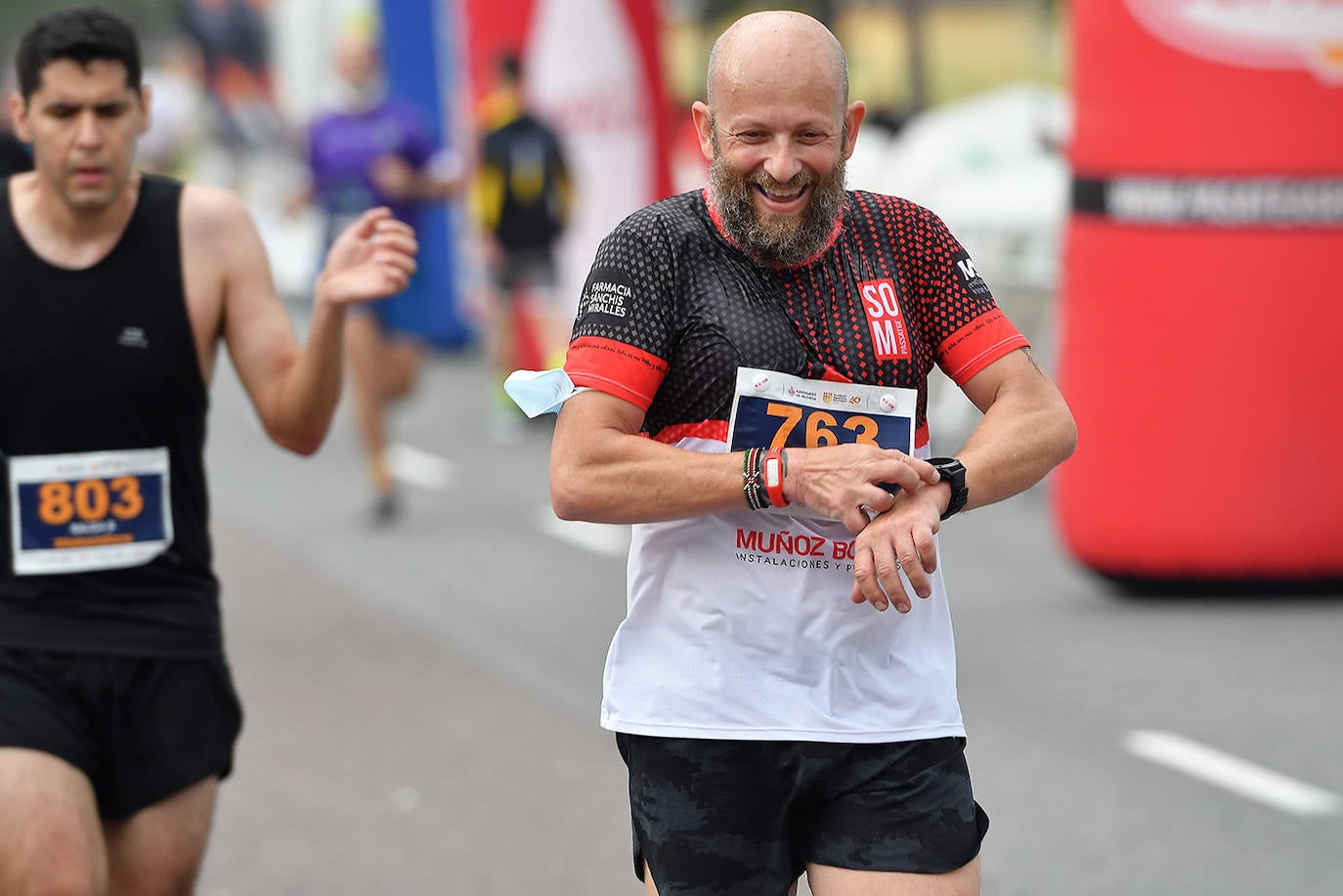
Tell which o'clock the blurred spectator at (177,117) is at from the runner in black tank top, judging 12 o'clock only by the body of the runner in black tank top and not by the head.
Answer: The blurred spectator is roughly at 6 o'clock from the runner in black tank top.

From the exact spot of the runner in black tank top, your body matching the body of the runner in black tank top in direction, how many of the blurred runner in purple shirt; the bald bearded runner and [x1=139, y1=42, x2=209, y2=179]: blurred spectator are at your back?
2

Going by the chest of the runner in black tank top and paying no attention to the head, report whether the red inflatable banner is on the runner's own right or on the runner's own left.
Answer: on the runner's own left

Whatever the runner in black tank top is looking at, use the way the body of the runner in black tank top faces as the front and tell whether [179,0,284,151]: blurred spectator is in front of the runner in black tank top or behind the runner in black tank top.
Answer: behind

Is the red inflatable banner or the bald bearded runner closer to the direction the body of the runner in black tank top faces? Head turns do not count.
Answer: the bald bearded runner

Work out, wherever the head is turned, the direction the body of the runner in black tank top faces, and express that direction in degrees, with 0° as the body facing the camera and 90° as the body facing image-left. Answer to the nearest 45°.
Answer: approximately 0°

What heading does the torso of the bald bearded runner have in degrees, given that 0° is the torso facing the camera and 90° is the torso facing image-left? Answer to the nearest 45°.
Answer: approximately 0°

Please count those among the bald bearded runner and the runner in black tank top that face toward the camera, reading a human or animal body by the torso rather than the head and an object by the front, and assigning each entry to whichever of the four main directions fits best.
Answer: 2

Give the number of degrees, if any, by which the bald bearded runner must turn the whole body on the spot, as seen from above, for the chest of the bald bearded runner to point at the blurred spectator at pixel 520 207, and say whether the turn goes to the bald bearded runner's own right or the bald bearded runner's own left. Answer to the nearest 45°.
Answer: approximately 180°
